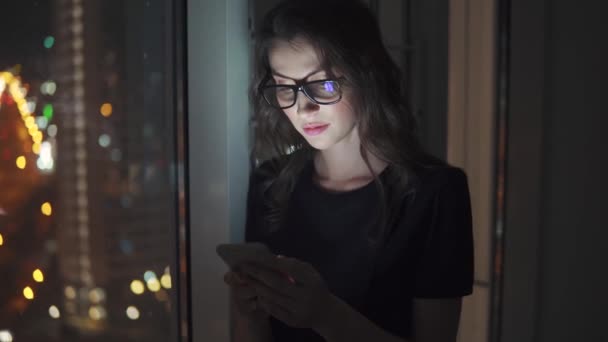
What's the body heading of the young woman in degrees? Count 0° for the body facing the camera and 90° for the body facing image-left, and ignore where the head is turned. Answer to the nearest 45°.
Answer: approximately 45°
